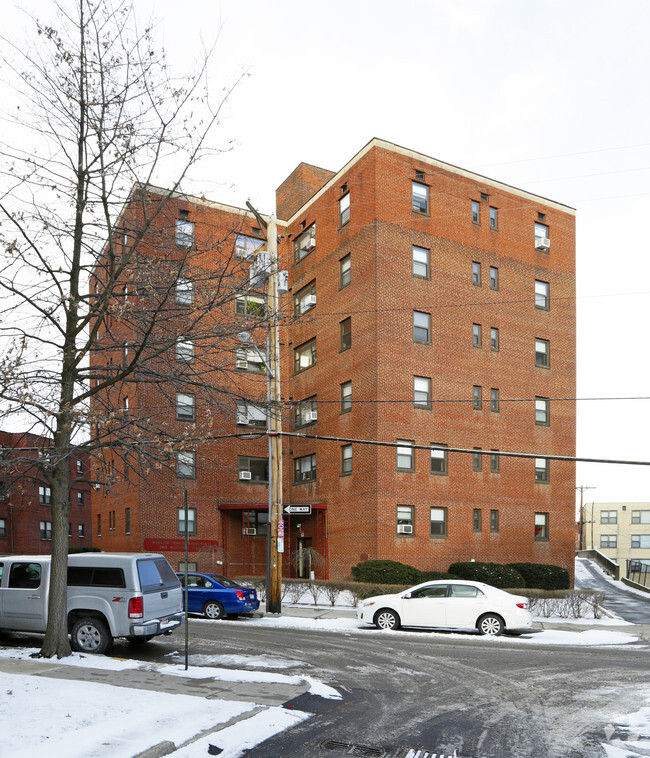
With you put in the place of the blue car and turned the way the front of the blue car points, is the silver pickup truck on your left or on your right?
on your left

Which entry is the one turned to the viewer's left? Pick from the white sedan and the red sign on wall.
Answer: the white sedan

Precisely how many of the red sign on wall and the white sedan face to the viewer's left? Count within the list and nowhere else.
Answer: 1

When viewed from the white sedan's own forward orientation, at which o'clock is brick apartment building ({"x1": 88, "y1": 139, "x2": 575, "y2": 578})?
The brick apartment building is roughly at 3 o'clock from the white sedan.

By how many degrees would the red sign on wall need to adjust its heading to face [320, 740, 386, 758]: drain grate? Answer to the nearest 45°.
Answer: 0° — it already faces it

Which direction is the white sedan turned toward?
to the viewer's left

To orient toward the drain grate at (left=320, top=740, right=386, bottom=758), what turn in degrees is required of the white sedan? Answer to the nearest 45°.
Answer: approximately 90° to its left
